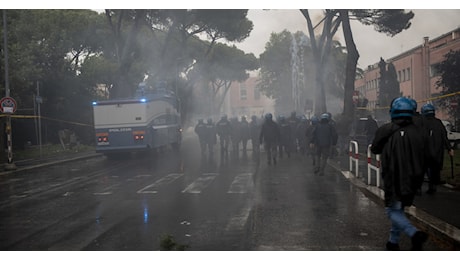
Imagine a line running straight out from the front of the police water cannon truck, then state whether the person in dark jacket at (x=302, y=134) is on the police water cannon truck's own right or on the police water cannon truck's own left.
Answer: on the police water cannon truck's own right

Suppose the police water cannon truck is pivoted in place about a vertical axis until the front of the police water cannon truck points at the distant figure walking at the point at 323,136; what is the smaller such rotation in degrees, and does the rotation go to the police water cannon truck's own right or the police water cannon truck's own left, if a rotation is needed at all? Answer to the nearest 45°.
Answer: approximately 90° to the police water cannon truck's own right

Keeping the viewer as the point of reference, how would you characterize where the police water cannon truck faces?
facing away from the viewer and to the right of the viewer

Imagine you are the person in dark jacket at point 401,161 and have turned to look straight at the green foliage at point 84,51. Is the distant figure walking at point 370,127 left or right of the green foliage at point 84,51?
right

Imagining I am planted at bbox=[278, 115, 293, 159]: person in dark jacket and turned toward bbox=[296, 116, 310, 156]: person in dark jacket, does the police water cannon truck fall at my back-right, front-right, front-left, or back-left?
back-left
